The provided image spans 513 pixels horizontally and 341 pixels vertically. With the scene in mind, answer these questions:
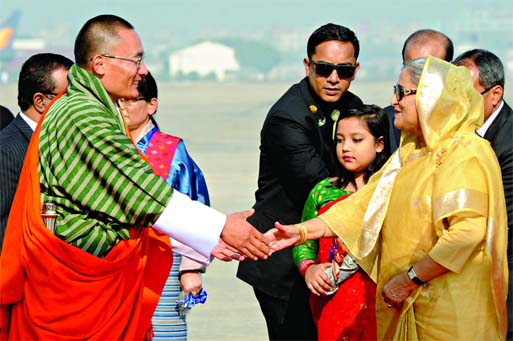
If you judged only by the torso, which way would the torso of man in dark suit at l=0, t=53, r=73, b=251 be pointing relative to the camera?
to the viewer's right

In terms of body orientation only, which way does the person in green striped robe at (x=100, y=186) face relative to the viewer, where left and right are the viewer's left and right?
facing to the right of the viewer

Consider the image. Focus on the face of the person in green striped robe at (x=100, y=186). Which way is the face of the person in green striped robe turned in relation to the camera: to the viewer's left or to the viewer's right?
to the viewer's right

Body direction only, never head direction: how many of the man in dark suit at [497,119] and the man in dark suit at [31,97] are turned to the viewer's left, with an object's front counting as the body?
1

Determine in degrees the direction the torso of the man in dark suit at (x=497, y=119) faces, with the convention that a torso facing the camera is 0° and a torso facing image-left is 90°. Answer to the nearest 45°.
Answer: approximately 90°

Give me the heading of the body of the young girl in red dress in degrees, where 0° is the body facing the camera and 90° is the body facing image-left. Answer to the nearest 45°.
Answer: approximately 45°

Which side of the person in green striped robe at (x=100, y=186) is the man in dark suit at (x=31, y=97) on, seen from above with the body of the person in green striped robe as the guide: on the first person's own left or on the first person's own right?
on the first person's own left
